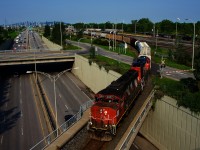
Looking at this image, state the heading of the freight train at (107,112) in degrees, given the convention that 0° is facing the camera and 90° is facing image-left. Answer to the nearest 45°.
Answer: approximately 45°
